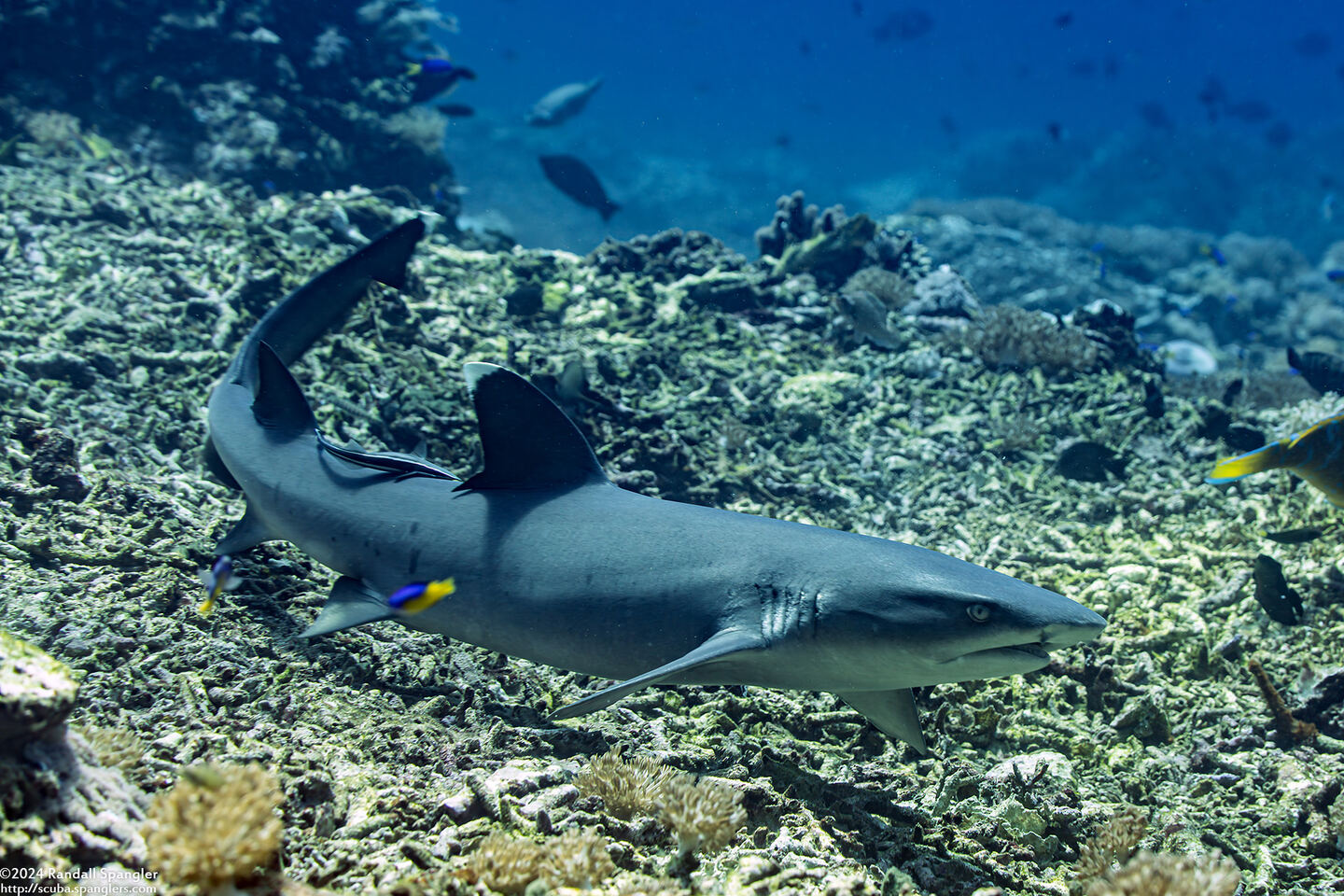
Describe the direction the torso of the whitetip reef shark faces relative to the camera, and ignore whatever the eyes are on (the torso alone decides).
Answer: to the viewer's right

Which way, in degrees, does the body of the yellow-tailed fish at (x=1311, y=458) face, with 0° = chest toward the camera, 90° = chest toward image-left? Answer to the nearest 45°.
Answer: approximately 270°

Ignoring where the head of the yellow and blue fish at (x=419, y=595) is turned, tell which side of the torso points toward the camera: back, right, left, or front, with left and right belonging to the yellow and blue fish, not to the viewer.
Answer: left

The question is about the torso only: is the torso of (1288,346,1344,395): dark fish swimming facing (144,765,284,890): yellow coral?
no

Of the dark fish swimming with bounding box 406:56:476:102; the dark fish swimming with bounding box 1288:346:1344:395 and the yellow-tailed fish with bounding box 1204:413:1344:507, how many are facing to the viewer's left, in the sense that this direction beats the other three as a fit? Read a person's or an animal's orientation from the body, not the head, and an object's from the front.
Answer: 1

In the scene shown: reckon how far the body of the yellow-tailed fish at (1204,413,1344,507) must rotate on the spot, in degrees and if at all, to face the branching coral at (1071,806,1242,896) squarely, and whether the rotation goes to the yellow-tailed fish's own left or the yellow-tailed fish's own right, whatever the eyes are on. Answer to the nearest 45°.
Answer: approximately 90° to the yellow-tailed fish's own right

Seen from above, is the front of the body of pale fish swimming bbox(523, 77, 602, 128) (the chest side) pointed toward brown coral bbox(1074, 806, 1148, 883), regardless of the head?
no

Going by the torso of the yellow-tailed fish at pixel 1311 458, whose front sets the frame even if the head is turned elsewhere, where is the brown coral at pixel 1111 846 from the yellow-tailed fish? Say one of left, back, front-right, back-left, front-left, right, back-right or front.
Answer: right

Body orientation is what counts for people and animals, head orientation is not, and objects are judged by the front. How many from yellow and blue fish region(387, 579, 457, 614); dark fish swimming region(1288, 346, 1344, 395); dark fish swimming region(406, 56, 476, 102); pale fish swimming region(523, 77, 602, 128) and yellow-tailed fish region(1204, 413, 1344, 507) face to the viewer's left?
3

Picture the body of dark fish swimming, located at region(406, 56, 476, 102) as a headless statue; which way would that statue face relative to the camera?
to the viewer's left
